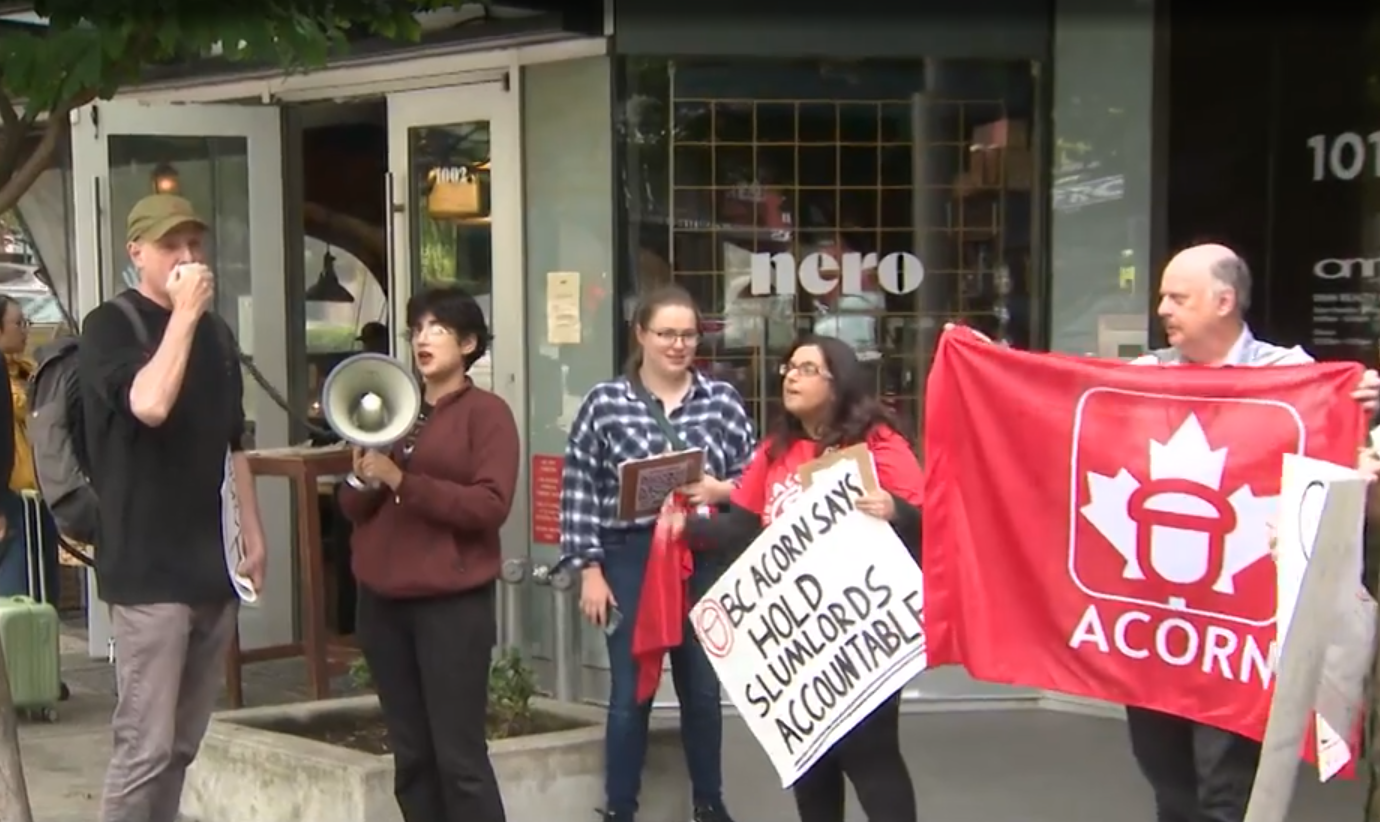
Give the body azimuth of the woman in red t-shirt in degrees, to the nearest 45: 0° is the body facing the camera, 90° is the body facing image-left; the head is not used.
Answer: approximately 45°

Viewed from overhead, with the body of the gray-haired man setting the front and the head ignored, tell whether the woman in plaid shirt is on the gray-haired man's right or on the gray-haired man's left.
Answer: on the gray-haired man's right

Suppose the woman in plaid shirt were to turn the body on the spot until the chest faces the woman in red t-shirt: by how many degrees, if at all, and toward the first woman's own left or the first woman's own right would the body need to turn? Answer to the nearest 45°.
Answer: approximately 45° to the first woman's own left

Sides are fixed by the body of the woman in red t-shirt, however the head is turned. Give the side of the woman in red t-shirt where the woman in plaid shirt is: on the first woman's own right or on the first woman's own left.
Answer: on the first woman's own right

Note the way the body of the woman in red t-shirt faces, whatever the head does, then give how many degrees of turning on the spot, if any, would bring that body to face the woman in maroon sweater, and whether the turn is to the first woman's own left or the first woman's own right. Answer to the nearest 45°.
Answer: approximately 45° to the first woman's own right

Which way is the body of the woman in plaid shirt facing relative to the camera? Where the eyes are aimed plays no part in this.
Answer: toward the camera

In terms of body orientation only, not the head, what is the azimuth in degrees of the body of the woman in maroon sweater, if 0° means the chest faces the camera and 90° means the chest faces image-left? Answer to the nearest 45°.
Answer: approximately 45°

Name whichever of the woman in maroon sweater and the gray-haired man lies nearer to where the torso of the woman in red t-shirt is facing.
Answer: the woman in maroon sweater

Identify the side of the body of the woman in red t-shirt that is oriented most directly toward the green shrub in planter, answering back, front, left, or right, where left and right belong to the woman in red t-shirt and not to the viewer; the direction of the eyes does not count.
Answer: right
